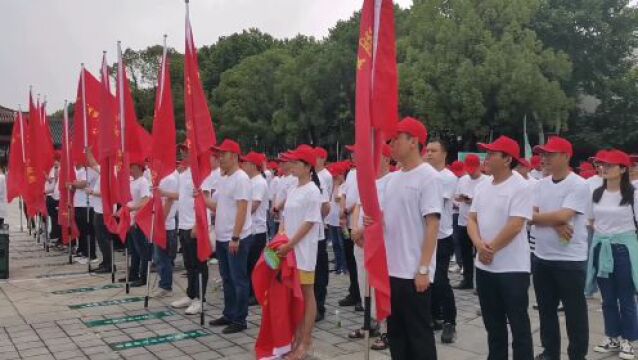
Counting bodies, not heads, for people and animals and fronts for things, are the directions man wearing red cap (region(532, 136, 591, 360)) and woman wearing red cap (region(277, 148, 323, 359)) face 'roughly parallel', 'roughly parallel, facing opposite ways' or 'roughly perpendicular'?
roughly parallel

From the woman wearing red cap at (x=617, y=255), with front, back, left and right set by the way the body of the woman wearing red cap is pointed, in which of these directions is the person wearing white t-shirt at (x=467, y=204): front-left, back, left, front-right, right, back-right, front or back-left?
right

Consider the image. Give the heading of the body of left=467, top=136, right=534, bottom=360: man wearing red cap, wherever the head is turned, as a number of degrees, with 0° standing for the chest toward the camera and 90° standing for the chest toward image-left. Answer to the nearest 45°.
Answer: approximately 45°

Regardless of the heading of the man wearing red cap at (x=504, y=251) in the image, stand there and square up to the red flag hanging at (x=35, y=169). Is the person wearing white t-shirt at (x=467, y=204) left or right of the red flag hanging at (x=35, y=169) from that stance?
right

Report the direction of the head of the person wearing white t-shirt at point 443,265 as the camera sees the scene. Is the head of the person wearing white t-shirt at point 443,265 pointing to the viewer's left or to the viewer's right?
to the viewer's left

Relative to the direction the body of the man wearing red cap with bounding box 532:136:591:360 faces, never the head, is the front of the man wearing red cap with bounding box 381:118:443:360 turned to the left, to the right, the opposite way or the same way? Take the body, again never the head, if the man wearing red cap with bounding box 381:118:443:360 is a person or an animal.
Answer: the same way

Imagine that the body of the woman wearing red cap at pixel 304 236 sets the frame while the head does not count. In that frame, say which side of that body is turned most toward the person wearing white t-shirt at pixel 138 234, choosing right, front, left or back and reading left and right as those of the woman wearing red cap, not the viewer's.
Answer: right

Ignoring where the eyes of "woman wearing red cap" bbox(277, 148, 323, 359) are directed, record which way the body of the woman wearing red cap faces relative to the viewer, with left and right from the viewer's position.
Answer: facing the viewer and to the left of the viewer

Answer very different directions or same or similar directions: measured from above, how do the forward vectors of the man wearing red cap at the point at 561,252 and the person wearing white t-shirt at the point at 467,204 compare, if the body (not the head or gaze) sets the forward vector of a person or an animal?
same or similar directions

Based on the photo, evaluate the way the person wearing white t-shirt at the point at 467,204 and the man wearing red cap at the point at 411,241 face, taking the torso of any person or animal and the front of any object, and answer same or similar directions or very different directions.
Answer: same or similar directions

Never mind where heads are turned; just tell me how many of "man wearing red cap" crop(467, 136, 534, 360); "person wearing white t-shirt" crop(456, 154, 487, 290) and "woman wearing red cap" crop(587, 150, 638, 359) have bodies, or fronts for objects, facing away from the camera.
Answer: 0

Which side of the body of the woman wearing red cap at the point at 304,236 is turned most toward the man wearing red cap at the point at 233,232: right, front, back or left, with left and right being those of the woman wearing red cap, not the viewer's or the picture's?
right

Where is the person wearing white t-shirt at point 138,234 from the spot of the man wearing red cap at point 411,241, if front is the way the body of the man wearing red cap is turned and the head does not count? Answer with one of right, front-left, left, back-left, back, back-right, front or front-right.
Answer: right

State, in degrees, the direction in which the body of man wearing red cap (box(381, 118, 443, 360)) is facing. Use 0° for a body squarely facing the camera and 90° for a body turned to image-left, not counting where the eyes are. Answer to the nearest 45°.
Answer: approximately 45°

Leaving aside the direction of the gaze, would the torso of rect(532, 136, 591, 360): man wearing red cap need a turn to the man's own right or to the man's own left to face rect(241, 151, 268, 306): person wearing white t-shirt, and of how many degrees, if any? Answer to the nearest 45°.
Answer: approximately 90° to the man's own right

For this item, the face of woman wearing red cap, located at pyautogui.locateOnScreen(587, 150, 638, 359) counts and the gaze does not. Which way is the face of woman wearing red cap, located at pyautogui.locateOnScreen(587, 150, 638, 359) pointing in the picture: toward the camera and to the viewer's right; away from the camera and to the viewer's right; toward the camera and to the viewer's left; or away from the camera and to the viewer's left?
toward the camera and to the viewer's left
